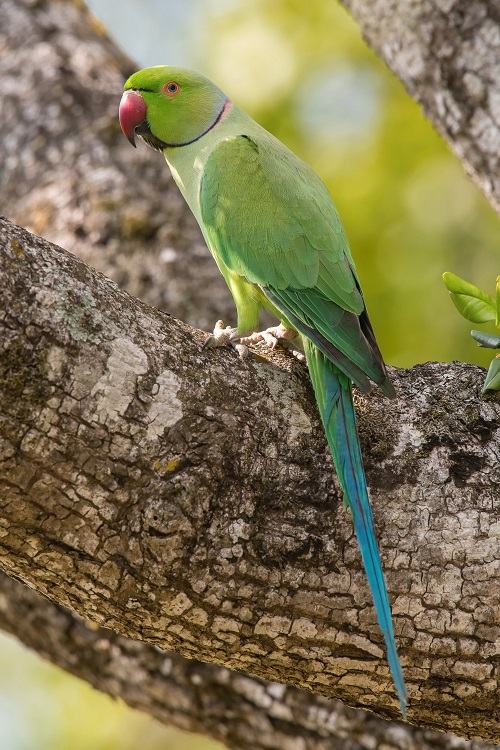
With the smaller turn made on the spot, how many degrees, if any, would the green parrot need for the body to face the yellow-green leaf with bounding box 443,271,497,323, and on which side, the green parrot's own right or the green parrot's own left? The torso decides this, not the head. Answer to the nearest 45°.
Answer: approximately 135° to the green parrot's own left

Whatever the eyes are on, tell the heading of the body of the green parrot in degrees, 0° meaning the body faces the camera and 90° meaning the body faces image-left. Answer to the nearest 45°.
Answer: approximately 90°

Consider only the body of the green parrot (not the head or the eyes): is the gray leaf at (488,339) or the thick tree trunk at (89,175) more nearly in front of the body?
the thick tree trunk

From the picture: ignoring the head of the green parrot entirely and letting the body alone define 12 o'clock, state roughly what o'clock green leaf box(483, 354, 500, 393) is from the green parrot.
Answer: The green leaf is roughly at 7 o'clock from the green parrot.

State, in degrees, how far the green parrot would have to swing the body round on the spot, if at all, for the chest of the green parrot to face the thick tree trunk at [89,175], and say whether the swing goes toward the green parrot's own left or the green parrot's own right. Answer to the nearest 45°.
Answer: approximately 45° to the green parrot's own right
